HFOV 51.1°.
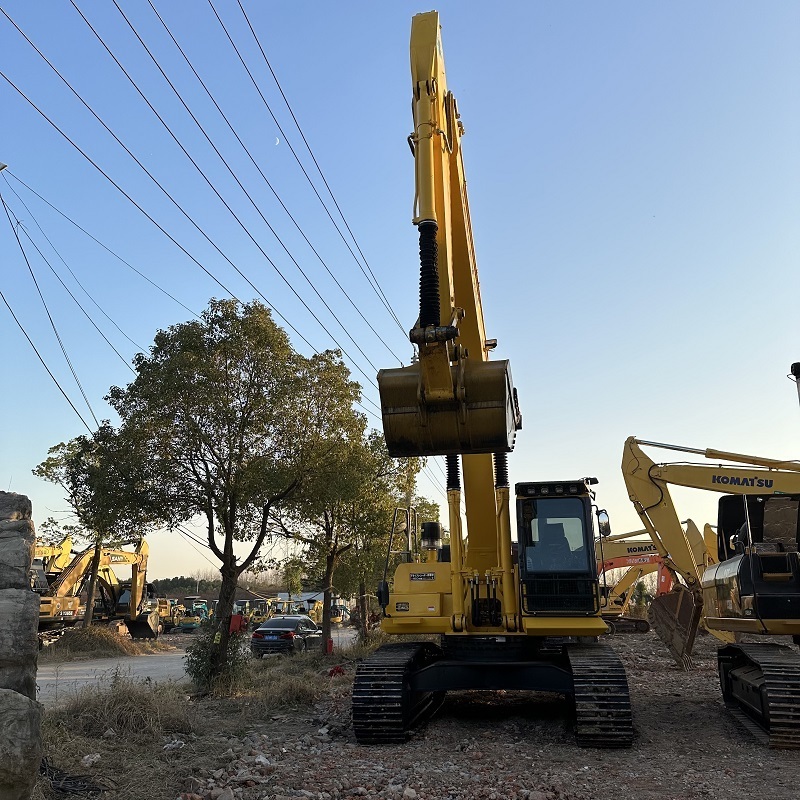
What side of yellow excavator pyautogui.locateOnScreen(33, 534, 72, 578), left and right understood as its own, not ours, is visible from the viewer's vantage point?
right

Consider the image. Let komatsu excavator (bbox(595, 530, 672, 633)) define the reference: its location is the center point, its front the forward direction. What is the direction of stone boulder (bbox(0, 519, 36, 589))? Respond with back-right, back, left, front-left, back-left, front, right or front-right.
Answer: right

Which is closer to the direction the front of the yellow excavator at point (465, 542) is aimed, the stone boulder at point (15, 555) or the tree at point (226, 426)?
the stone boulder

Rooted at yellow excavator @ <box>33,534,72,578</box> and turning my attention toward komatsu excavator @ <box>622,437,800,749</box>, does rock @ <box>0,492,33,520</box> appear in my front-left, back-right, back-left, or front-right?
front-right

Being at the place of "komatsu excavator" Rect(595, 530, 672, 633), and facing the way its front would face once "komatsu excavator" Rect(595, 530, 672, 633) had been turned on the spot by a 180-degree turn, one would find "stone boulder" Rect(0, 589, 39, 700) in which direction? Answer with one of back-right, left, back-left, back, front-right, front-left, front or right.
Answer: left

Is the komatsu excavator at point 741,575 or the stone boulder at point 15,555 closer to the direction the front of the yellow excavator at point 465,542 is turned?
the stone boulder

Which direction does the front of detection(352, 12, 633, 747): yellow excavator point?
toward the camera

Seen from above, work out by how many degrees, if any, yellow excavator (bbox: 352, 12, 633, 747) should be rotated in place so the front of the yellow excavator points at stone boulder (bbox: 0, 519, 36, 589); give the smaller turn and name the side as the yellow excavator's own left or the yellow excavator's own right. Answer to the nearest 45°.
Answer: approximately 45° to the yellow excavator's own right

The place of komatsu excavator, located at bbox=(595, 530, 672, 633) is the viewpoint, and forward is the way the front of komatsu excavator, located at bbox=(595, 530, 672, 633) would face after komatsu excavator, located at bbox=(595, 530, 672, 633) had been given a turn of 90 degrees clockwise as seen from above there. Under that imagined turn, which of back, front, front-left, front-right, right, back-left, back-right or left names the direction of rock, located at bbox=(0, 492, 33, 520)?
front

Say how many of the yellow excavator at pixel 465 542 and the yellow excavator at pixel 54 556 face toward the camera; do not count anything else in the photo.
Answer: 1
